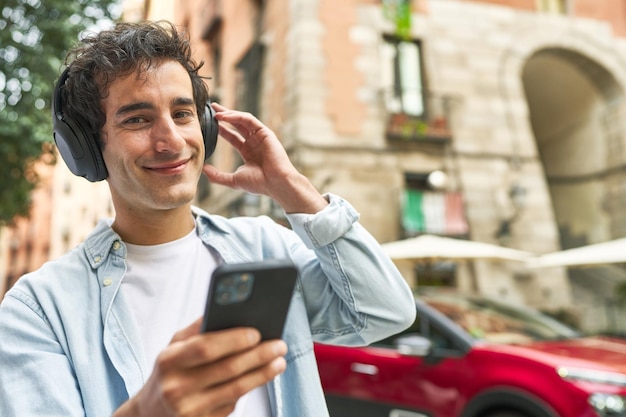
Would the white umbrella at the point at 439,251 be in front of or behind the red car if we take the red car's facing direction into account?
behind

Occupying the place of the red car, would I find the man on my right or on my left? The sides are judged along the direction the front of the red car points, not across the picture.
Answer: on my right

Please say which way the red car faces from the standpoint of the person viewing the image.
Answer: facing the viewer and to the right of the viewer

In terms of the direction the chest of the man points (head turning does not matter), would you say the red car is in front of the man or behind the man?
behind

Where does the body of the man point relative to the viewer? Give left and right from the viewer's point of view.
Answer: facing the viewer

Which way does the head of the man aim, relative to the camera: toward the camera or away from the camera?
toward the camera

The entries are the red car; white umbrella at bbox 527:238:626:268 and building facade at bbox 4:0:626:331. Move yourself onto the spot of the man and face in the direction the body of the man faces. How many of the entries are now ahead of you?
0

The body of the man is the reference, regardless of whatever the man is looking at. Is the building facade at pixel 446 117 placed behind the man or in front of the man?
behind

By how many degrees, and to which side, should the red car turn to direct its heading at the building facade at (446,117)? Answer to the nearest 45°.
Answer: approximately 135° to its left

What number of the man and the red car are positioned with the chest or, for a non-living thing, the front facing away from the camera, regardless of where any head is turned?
0

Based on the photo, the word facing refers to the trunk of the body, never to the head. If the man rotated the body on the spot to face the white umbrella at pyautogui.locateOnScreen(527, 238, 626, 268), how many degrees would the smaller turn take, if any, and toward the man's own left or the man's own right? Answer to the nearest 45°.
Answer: approximately 135° to the man's own left
